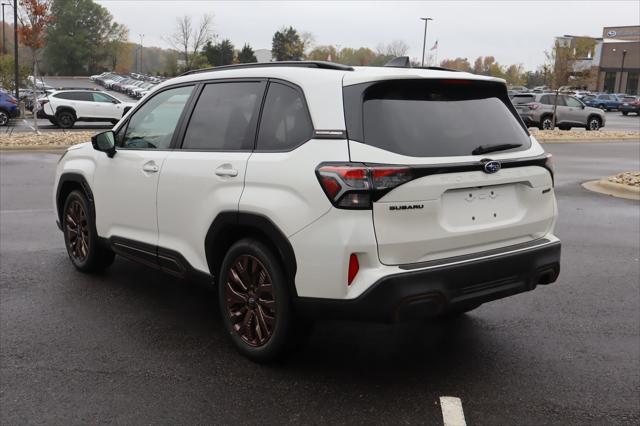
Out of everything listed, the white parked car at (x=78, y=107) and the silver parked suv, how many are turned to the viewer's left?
0

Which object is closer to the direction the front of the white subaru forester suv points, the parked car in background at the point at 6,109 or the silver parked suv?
the parked car in background

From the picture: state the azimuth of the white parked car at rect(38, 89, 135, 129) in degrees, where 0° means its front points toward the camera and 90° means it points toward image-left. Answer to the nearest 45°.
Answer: approximately 225°

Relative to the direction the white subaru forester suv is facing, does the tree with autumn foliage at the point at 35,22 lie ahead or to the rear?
ahead

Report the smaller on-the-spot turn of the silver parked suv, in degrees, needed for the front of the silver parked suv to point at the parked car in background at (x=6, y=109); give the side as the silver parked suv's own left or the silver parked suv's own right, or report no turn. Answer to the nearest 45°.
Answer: approximately 180°

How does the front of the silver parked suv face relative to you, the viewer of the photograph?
facing away from the viewer and to the right of the viewer

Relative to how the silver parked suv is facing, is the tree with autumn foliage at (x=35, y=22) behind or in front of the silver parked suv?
behind

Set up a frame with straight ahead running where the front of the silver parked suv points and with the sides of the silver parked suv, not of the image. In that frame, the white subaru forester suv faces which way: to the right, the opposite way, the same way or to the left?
to the left

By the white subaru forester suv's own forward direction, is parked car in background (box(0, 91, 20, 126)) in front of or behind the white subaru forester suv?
in front

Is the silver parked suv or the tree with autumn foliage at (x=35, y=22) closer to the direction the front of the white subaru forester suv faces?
the tree with autumn foliage
